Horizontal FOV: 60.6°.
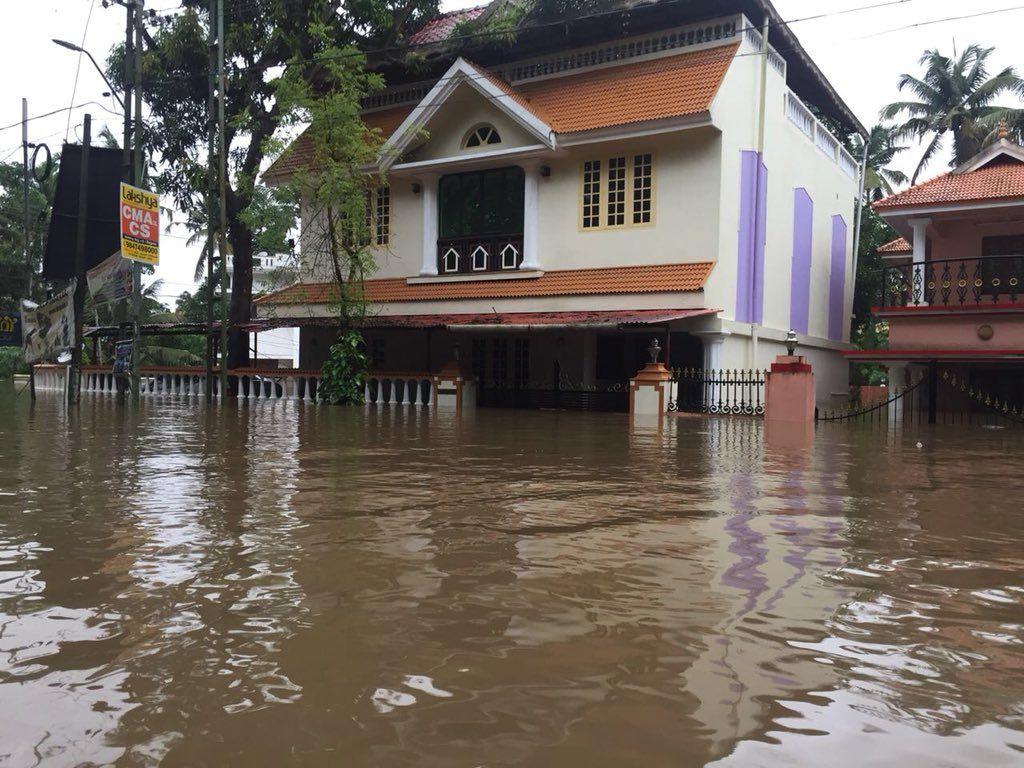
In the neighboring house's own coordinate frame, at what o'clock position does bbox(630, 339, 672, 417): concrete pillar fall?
The concrete pillar is roughly at 2 o'clock from the neighboring house.

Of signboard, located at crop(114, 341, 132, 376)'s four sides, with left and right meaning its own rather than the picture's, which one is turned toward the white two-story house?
left

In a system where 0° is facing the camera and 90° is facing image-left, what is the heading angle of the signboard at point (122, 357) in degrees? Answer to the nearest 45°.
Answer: approximately 0°

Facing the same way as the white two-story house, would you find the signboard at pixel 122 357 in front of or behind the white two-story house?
in front

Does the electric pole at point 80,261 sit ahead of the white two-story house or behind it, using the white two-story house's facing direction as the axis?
ahead

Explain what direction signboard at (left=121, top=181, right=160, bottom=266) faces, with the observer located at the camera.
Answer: facing the viewer and to the right of the viewer
